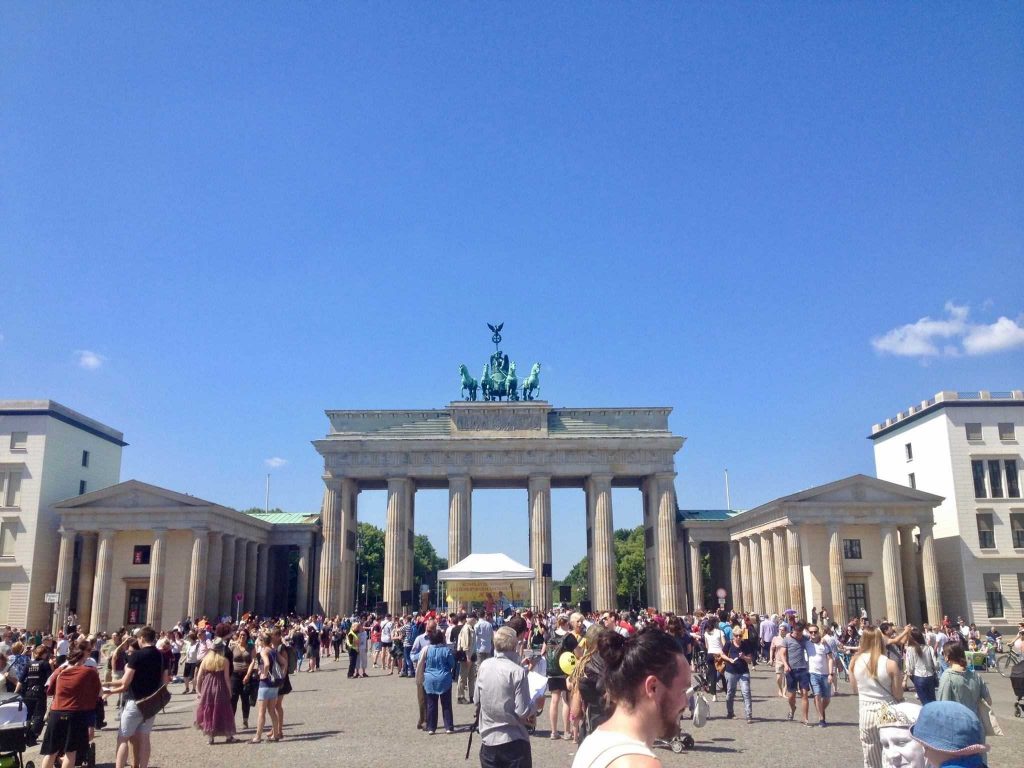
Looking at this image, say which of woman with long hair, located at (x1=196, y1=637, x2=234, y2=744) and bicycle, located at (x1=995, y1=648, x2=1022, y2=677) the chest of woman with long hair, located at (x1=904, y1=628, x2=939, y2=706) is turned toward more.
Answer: the bicycle

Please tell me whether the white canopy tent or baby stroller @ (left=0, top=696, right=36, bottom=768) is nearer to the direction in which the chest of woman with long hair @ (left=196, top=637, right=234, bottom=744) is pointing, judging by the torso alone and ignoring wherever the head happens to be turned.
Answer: the white canopy tent

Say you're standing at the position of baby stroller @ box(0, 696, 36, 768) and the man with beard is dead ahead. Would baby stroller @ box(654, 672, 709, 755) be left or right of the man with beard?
left

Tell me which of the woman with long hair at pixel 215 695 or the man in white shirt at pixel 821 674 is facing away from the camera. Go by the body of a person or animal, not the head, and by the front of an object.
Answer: the woman with long hair

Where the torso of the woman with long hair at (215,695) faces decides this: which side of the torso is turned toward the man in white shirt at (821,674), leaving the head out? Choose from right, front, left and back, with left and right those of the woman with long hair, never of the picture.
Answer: right

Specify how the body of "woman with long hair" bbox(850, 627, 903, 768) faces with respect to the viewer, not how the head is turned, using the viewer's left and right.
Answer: facing away from the viewer

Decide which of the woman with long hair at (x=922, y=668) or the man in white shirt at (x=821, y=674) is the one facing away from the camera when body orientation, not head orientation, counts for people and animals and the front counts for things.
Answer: the woman with long hair

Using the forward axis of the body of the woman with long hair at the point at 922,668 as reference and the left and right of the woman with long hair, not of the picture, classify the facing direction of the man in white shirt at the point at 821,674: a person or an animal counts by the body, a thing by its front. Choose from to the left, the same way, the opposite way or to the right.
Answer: the opposite way
